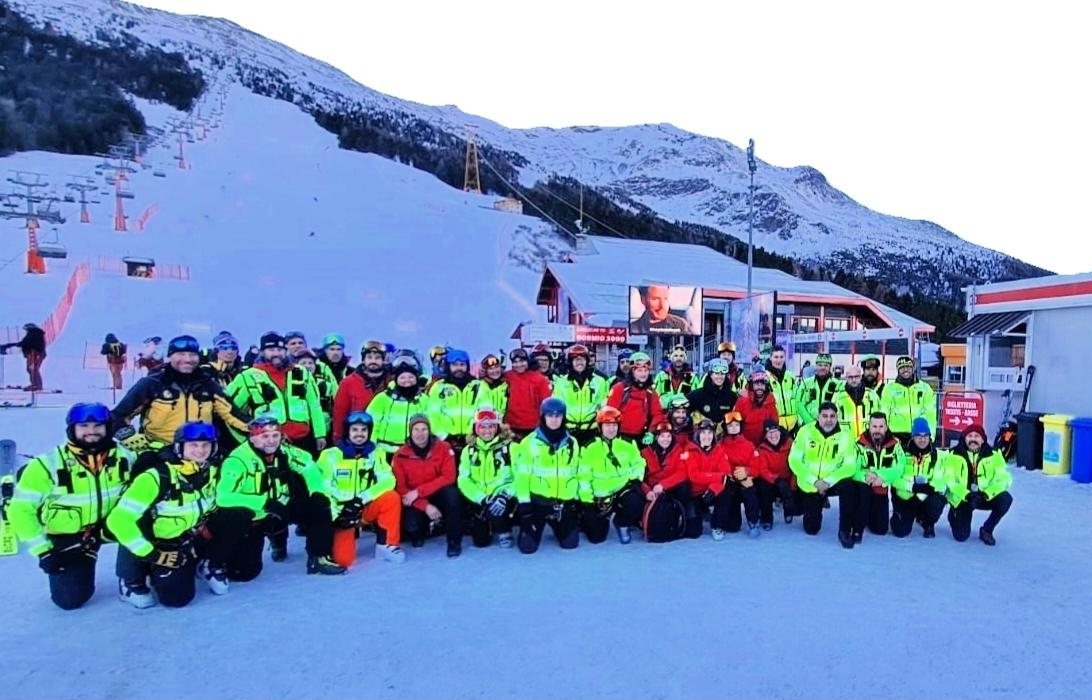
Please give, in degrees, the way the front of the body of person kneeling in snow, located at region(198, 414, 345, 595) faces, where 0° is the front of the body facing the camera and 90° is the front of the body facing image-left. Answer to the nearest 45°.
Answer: approximately 315°

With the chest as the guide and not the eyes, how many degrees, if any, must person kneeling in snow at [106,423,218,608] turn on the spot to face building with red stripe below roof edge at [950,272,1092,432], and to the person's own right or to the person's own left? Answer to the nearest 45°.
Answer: approximately 45° to the person's own left

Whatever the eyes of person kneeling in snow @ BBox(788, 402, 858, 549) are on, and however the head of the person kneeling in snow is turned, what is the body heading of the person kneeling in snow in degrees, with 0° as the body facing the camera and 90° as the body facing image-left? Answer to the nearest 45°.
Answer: approximately 0°

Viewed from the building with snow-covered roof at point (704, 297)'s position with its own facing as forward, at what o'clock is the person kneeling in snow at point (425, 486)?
The person kneeling in snow is roughly at 12 o'clock from the building with snow-covered roof.

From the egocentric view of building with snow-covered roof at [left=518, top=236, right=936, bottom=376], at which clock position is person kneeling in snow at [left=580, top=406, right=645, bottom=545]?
The person kneeling in snow is roughly at 12 o'clock from the building with snow-covered roof.

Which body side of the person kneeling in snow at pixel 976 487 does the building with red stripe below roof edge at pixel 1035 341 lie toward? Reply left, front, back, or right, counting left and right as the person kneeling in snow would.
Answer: back
